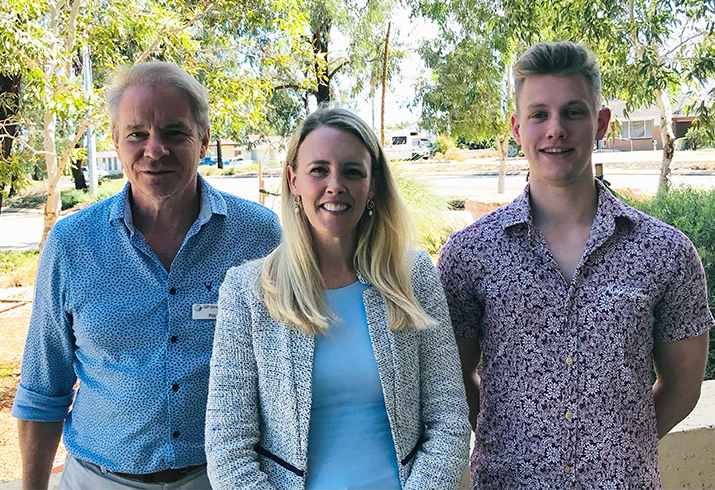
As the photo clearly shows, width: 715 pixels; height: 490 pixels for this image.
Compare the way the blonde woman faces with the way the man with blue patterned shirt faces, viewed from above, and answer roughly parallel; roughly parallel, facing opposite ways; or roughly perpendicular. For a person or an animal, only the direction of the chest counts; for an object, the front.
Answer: roughly parallel

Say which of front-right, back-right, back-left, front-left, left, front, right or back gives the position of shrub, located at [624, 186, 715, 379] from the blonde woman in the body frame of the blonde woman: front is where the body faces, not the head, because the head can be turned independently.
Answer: back-left

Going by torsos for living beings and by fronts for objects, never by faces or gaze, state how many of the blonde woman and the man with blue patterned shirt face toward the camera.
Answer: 2

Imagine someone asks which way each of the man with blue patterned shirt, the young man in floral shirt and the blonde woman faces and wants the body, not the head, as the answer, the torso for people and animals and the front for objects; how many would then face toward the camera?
3

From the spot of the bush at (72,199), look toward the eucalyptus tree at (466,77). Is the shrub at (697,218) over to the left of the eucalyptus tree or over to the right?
right

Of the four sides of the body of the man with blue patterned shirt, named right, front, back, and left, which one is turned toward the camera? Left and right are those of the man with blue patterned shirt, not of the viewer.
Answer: front

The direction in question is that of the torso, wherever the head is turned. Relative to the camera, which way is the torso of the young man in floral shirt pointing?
toward the camera

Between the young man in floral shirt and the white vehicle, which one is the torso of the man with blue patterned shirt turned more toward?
the young man in floral shirt

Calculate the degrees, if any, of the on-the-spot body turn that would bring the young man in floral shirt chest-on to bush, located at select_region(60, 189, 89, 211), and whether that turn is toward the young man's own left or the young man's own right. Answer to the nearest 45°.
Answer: approximately 135° to the young man's own right

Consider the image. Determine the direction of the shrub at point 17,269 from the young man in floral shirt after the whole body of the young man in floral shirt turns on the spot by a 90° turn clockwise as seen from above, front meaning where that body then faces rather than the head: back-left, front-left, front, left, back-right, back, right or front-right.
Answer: front-right

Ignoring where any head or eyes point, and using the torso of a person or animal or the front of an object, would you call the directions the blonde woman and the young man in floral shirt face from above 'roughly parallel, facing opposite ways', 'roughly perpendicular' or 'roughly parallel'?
roughly parallel

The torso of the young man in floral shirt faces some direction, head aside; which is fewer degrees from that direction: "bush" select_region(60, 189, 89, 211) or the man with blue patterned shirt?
the man with blue patterned shirt
